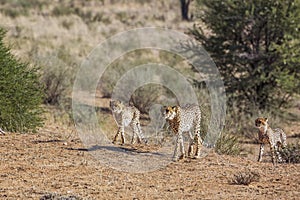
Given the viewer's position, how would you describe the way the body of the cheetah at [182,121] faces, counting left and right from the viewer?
facing the viewer and to the left of the viewer

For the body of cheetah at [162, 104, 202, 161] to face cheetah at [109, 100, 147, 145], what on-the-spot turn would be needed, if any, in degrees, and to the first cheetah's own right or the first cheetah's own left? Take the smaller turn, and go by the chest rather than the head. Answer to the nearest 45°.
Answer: approximately 90° to the first cheetah's own right

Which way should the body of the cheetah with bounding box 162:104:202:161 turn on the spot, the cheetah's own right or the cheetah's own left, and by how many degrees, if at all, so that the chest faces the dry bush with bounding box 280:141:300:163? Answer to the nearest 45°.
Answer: approximately 180°

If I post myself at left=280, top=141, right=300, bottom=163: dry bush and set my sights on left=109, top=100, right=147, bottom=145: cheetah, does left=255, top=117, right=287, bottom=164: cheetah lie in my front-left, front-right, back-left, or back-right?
front-left

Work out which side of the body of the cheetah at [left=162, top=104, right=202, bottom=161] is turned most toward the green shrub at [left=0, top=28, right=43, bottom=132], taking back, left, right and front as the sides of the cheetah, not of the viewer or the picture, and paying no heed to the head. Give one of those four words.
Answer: right

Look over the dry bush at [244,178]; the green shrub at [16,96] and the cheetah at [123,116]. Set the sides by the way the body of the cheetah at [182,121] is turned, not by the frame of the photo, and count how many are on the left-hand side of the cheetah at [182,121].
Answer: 1

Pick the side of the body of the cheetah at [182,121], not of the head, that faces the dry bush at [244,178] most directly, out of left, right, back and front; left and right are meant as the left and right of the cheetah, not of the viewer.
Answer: left
